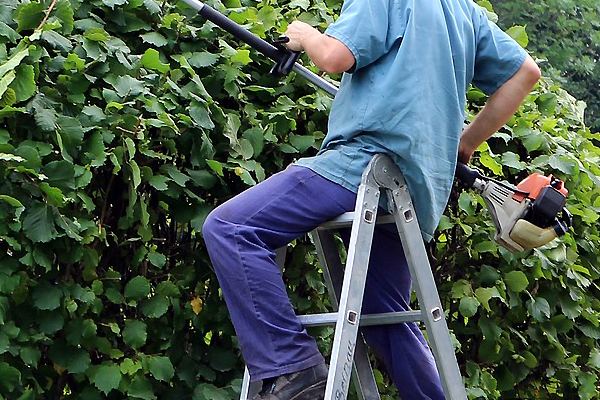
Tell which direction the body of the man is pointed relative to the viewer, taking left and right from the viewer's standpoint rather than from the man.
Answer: facing away from the viewer and to the left of the viewer
